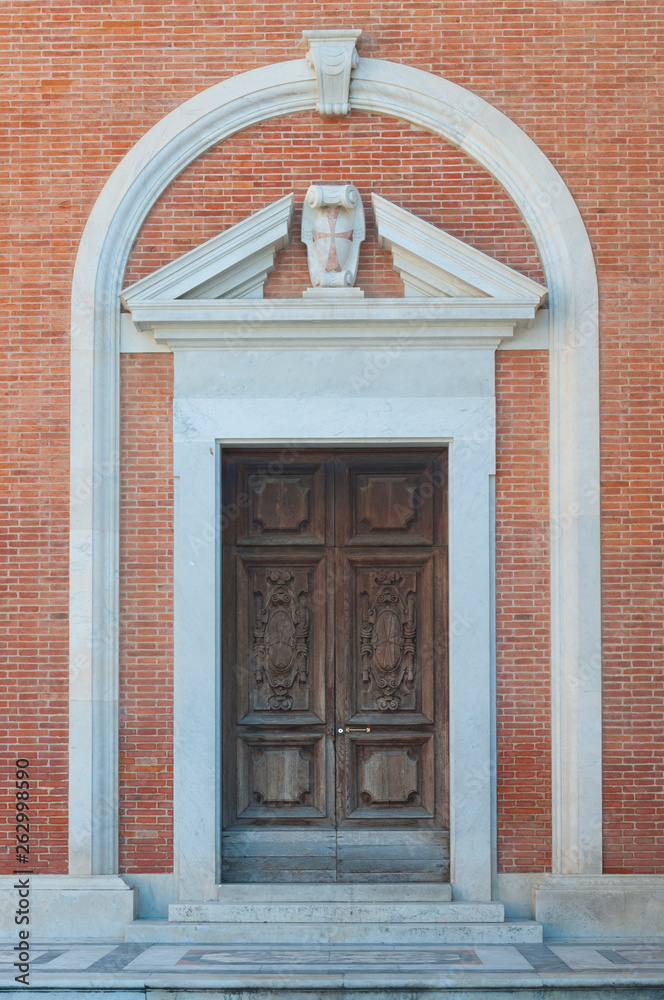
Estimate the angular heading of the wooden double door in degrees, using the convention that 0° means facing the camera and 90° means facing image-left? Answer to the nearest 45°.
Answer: approximately 0°
